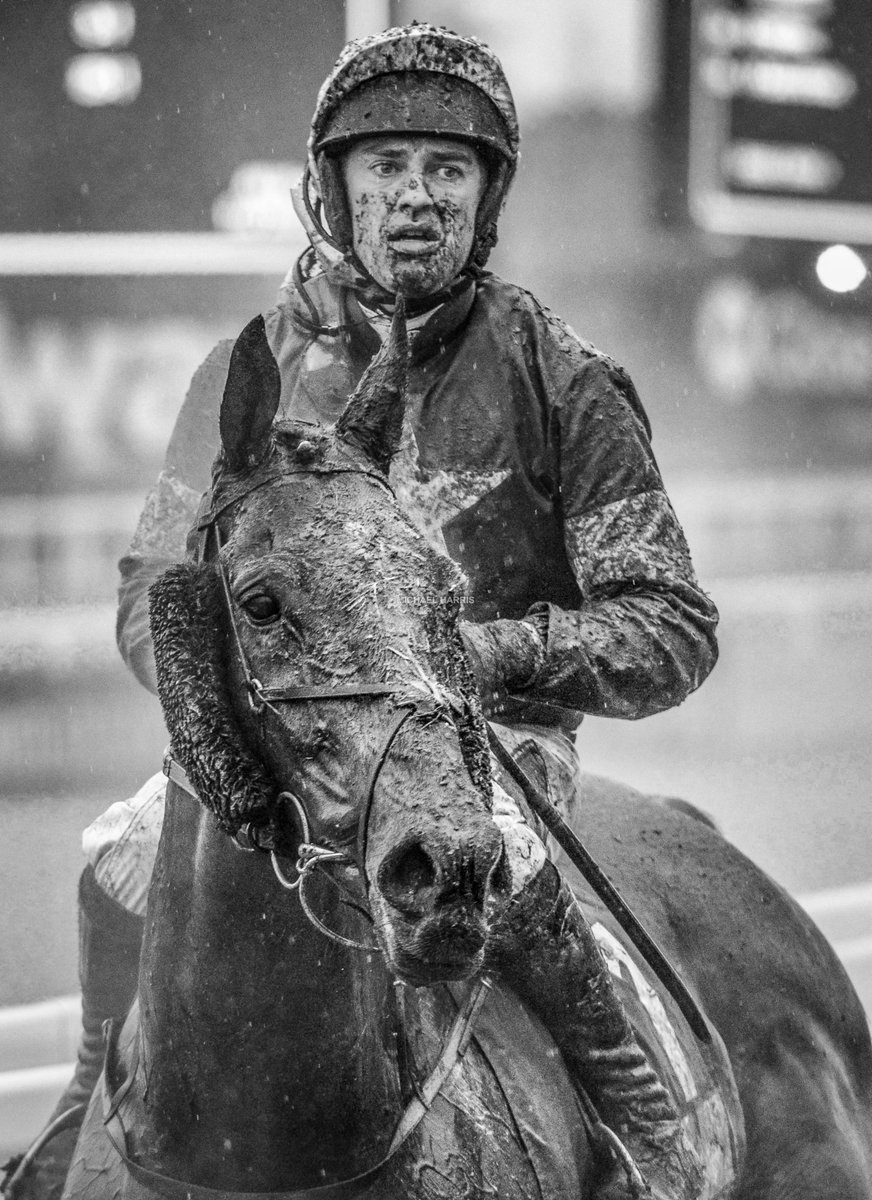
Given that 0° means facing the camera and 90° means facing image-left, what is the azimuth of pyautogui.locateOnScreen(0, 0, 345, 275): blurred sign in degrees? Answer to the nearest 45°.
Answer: approximately 0°

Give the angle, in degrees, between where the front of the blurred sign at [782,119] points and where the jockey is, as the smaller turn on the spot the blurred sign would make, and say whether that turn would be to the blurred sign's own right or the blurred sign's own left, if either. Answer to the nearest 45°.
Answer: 0° — it already faces them

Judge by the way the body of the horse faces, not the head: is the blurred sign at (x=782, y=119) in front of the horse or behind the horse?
behind

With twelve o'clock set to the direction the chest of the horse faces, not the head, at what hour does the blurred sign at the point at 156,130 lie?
The blurred sign is roughly at 4 o'clock from the horse.

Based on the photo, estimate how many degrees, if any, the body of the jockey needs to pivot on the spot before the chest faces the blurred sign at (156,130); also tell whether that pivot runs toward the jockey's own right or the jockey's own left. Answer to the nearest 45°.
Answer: approximately 180°

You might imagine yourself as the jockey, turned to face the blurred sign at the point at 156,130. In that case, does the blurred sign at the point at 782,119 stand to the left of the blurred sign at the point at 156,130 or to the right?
right

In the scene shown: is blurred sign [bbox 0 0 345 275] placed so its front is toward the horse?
yes

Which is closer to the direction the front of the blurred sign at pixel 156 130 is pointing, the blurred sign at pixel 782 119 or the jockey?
the jockey
